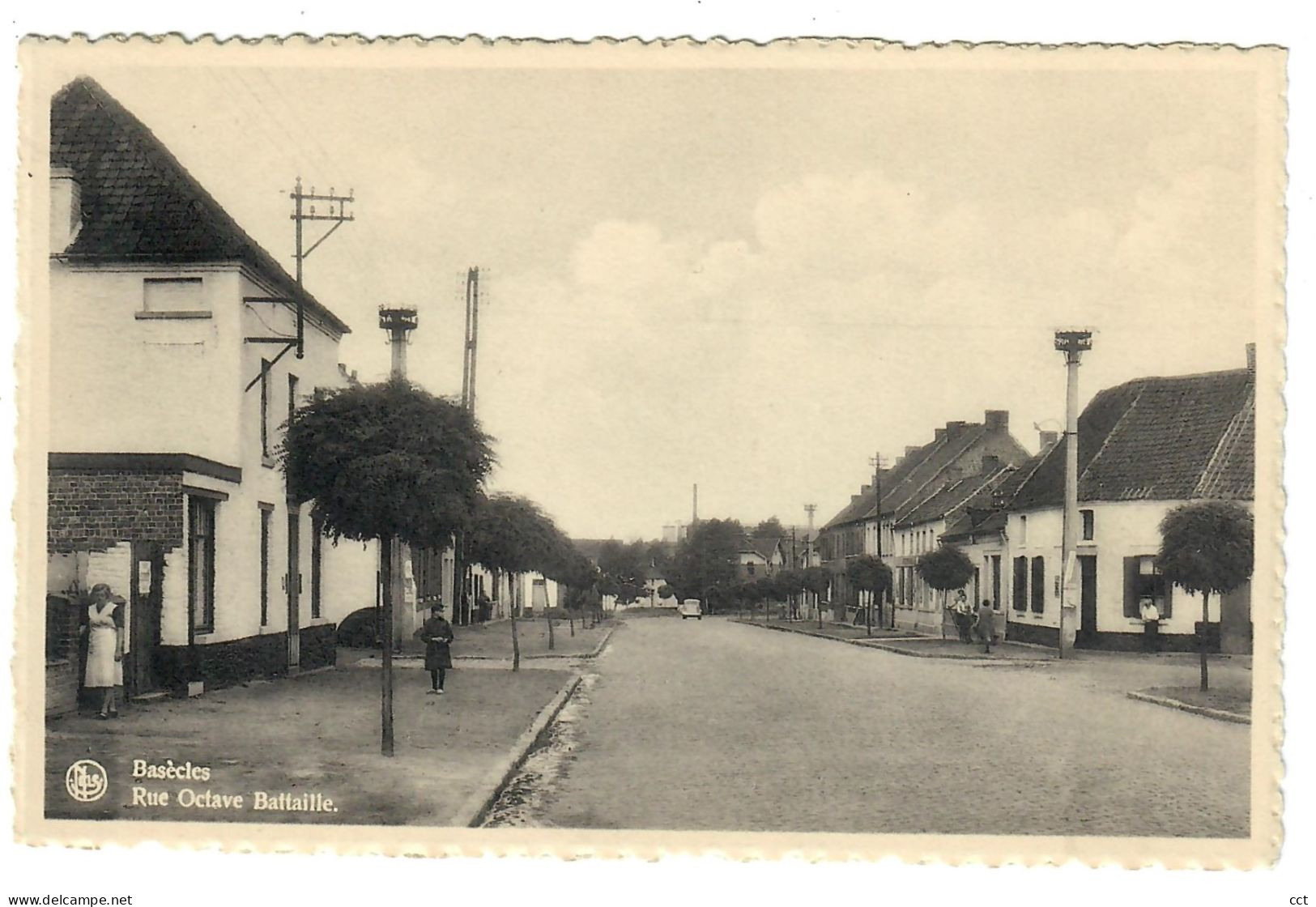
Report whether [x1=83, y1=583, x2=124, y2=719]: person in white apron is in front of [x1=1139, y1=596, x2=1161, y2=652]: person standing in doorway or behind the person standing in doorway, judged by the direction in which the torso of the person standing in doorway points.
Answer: in front

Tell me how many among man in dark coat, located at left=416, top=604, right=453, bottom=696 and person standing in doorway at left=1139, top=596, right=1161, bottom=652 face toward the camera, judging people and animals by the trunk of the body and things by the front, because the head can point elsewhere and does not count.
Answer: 2

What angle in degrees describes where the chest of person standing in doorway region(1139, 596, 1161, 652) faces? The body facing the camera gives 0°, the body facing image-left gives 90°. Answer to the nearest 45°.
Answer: approximately 0°

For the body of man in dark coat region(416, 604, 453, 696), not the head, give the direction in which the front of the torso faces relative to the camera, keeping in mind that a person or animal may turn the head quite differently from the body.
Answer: toward the camera

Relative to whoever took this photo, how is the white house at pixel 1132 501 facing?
facing the viewer and to the left of the viewer
